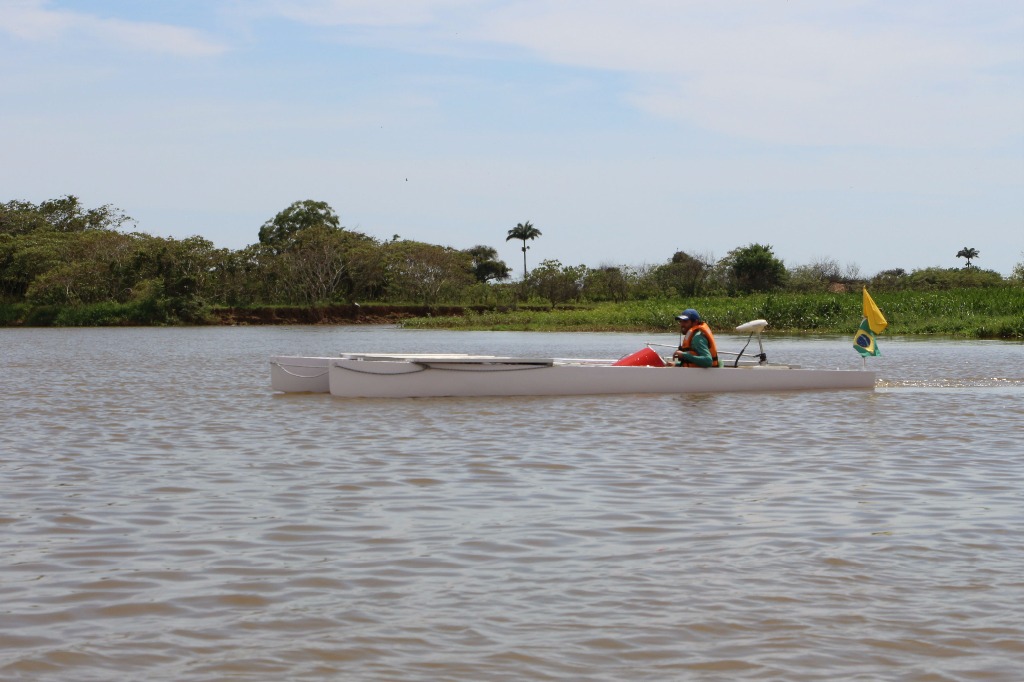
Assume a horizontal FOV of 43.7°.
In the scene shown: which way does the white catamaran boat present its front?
to the viewer's left

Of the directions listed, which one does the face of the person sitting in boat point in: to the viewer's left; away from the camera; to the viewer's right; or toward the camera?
to the viewer's left

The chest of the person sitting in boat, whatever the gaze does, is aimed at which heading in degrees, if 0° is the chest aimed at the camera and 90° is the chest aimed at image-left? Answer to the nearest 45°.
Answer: approximately 90°
